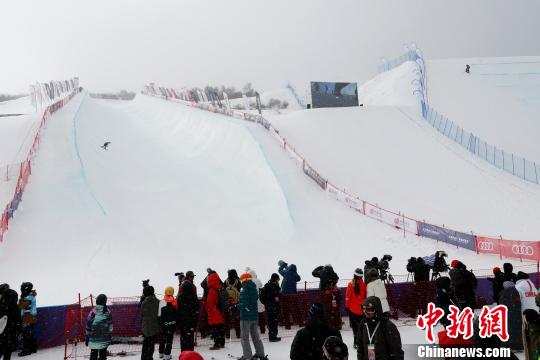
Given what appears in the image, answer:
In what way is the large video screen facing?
toward the camera

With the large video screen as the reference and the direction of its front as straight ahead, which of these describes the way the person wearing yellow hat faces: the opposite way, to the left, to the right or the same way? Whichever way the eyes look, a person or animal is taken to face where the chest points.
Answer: the opposite way

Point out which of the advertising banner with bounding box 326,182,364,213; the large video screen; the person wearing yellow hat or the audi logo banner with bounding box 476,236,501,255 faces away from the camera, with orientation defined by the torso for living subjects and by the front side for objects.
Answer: the person wearing yellow hat

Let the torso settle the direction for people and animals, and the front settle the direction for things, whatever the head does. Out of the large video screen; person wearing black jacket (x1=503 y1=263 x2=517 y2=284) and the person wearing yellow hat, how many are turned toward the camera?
1

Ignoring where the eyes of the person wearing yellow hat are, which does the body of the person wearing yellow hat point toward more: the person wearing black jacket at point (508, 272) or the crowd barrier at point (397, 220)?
the crowd barrier

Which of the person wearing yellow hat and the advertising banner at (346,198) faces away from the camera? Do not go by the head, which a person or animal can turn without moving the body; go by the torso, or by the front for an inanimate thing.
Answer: the person wearing yellow hat

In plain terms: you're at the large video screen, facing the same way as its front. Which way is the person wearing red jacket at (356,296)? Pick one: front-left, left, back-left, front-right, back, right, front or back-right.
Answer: front

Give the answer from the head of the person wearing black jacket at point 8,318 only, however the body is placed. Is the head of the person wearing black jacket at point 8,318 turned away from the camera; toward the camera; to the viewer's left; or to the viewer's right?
away from the camera

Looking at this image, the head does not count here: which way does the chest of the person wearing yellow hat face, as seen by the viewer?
away from the camera

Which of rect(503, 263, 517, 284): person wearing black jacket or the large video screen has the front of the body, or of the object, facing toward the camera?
the large video screen

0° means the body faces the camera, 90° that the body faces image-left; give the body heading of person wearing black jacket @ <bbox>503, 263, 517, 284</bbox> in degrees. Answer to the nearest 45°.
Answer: approximately 180°

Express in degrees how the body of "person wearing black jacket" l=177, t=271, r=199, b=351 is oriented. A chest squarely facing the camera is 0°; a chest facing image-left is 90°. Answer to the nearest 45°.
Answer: approximately 180°

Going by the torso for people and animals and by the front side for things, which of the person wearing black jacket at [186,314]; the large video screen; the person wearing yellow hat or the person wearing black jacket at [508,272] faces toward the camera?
the large video screen

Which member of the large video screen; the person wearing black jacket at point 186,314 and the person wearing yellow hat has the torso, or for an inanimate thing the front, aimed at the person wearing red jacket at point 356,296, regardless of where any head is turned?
the large video screen

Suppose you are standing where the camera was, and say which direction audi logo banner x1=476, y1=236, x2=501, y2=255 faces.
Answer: facing the viewer

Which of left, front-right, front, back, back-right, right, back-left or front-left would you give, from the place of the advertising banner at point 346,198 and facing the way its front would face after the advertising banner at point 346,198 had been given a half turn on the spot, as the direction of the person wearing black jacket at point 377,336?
back-right

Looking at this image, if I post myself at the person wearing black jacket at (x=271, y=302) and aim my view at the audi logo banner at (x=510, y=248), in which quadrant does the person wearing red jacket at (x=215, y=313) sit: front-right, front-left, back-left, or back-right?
back-left

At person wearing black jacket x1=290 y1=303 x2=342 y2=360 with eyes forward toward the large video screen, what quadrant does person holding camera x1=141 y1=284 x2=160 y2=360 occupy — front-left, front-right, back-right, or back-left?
front-left

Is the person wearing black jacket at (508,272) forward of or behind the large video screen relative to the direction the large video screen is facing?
forward

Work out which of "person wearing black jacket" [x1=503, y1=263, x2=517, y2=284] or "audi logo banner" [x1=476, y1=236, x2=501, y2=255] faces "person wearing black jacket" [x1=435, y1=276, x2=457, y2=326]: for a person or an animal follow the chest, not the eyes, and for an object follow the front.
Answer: the audi logo banner
